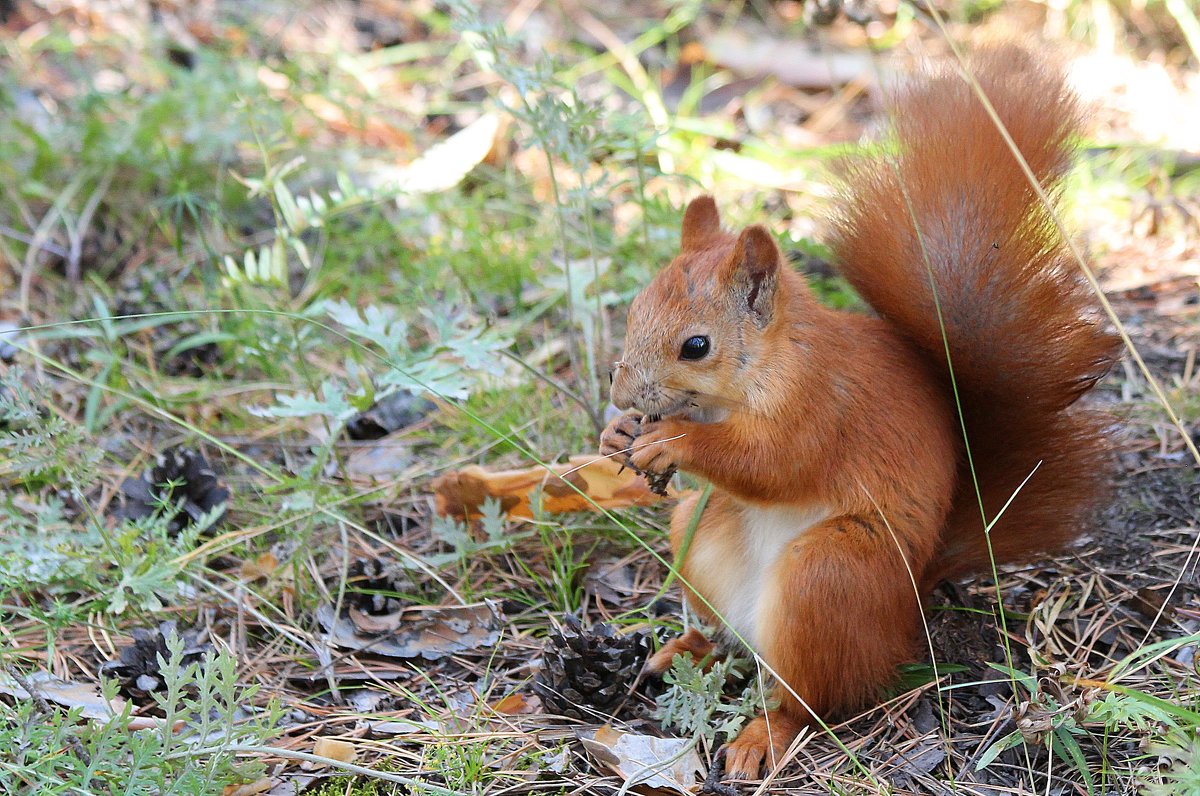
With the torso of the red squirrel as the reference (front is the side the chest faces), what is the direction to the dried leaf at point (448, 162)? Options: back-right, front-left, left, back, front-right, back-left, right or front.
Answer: right

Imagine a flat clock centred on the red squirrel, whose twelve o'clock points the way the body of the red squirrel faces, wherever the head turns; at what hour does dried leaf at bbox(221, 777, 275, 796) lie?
The dried leaf is roughly at 12 o'clock from the red squirrel.

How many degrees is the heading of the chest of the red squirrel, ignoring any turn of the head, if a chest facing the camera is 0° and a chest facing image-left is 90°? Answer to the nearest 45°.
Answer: approximately 45°

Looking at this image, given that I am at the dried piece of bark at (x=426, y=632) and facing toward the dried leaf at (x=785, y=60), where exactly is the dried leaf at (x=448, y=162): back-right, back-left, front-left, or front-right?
front-left

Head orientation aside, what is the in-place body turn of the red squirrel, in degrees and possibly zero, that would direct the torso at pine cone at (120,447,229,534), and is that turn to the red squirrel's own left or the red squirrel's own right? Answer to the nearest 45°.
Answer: approximately 45° to the red squirrel's own right

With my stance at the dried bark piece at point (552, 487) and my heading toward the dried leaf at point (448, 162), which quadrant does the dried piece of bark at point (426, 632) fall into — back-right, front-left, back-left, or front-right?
back-left

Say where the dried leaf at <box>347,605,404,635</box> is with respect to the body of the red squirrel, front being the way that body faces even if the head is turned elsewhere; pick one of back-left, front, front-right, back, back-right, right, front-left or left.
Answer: front-right

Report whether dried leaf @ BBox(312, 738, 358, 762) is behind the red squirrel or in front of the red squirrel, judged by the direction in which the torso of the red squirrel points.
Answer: in front

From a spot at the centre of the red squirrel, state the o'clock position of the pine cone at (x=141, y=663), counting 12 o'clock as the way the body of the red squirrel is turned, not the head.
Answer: The pine cone is roughly at 1 o'clock from the red squirrel.
